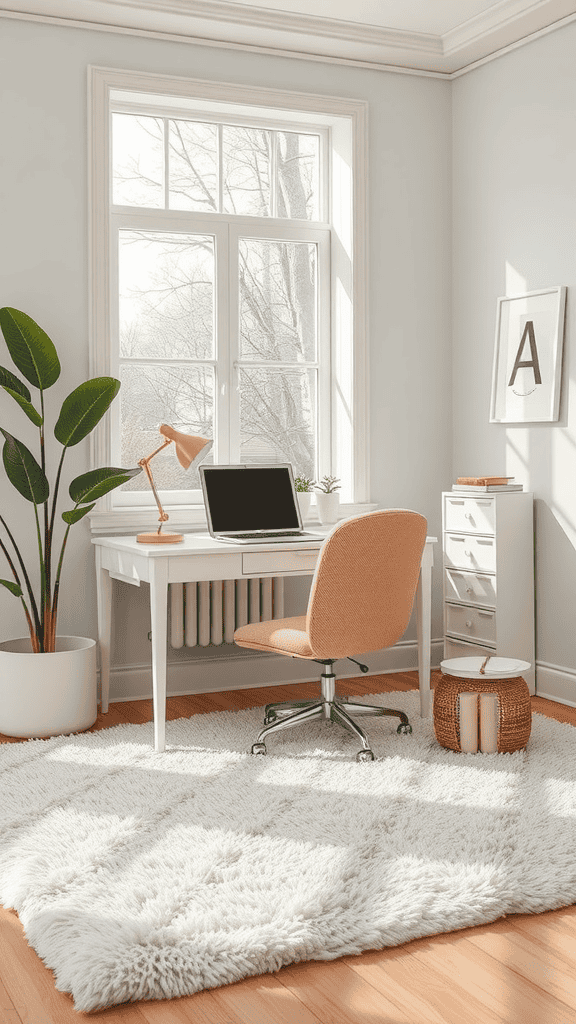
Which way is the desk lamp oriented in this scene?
to the viewer's right

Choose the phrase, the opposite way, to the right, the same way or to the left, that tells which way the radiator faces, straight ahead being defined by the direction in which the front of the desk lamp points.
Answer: to the right

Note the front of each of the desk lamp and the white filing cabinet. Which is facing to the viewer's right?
the desk lamp

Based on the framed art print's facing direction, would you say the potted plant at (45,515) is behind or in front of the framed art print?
in front

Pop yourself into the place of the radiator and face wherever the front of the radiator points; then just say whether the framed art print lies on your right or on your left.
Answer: on your left

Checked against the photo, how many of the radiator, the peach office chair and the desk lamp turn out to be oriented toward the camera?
1

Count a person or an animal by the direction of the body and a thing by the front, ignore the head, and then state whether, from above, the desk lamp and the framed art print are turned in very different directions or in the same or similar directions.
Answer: very different directions

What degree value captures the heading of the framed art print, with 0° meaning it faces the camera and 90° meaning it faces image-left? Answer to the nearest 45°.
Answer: approximately 45°

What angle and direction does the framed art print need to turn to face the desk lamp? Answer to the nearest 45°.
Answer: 0° — it already faces it

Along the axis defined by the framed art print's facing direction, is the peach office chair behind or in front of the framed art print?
in front

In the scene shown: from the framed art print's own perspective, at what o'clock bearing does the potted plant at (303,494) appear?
The potted plant is roughly at 1 o'clock from the framed art print.

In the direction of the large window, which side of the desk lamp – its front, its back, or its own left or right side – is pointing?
left

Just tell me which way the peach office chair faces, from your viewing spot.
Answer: facing away from the viewer and to the left of the viewer

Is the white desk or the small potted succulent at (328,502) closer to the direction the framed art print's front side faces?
the white desk
